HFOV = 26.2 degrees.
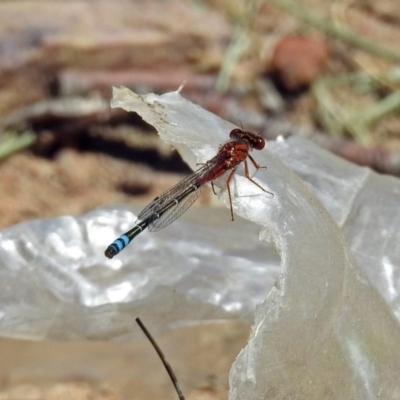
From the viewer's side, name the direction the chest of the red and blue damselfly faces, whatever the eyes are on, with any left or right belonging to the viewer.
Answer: facing away from the viewer and to the right of the viewer
